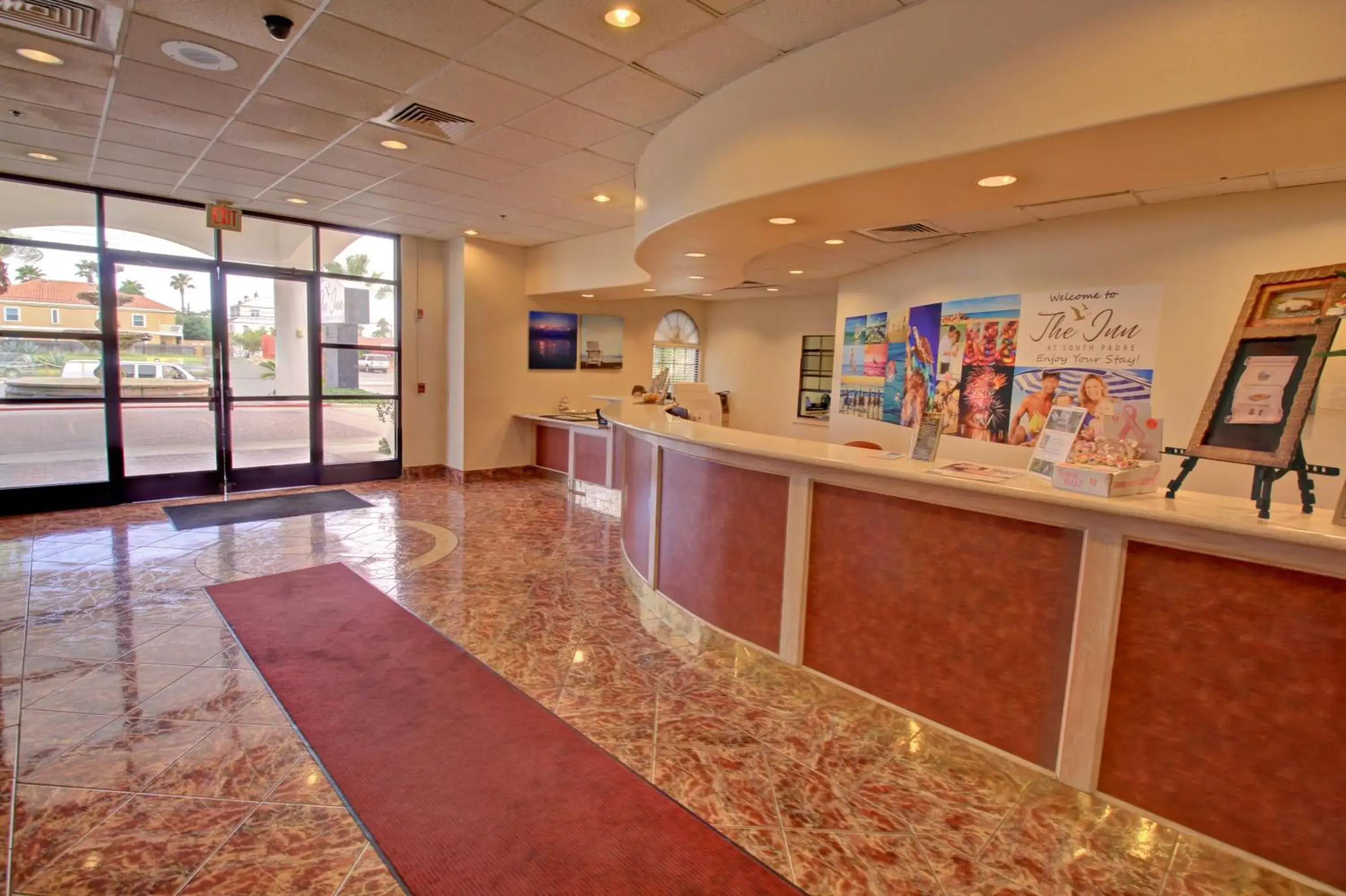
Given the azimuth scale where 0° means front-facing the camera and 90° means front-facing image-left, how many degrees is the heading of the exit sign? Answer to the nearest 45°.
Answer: approximately 315°

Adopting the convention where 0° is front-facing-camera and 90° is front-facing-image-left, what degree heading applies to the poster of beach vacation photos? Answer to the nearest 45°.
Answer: approximately 45°

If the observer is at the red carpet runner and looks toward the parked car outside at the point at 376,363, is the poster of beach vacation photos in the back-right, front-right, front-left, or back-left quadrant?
front-right

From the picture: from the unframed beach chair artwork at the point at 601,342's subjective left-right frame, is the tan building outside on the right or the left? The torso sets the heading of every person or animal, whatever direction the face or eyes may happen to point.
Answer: on its right

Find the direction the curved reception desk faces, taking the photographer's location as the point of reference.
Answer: facing the viewer and to the left of the viewer

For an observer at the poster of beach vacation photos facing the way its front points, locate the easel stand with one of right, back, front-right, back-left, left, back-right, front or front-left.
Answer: front-left

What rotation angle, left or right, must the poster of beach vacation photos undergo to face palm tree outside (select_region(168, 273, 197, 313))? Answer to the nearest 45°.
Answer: approximately 45° to its right

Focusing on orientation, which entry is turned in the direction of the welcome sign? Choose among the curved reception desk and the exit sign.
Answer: the exit sign

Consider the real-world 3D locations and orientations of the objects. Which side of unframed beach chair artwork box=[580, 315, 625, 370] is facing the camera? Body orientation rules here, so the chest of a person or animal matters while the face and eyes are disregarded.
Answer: front

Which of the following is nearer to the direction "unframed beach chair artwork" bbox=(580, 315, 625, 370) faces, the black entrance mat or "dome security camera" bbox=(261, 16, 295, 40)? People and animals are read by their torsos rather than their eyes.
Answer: the dome security camera

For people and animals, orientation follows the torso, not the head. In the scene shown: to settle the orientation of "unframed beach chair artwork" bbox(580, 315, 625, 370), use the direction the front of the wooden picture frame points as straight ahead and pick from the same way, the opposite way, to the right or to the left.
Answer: to the left

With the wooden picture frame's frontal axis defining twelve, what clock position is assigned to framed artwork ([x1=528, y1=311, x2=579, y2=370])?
The framed artwork is roughly at 2 o'clock from the wooden picture frame.

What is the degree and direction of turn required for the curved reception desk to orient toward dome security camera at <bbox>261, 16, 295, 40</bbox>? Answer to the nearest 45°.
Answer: approximately 45° to its right

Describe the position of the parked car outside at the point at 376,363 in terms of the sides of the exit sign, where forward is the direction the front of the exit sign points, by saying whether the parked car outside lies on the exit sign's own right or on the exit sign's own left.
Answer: on the exit sign's own left

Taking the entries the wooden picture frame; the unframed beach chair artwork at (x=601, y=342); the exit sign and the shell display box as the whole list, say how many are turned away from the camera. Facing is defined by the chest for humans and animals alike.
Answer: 0

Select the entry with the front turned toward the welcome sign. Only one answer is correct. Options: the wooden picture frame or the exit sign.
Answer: the exit sign

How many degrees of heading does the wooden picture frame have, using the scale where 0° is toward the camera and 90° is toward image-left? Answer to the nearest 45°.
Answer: approximately 45°
